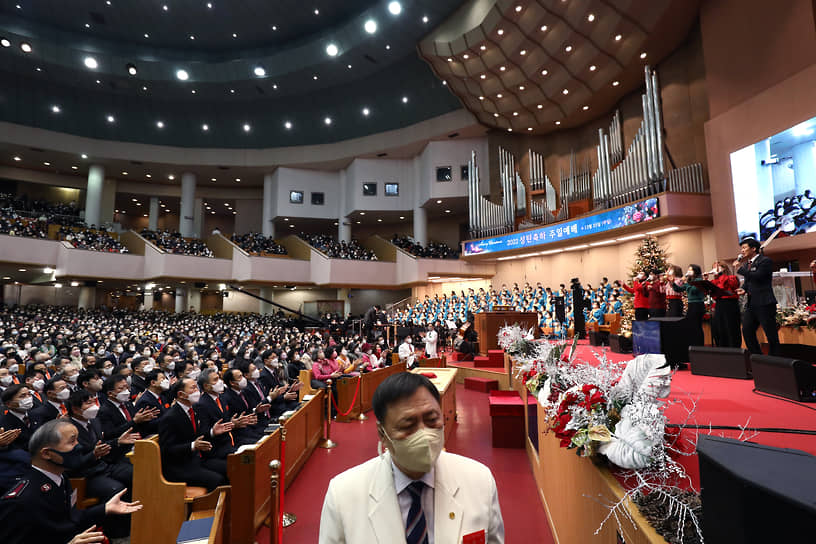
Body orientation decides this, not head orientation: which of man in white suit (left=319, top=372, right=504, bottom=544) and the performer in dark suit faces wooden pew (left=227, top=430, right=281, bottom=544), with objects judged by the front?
the performer in dark suit

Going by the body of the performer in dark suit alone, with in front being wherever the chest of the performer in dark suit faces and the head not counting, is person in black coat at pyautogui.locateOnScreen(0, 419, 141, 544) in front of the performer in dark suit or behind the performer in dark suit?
in front

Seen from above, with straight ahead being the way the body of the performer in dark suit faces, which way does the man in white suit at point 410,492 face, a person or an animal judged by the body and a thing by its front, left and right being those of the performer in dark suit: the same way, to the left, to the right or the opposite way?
to the left

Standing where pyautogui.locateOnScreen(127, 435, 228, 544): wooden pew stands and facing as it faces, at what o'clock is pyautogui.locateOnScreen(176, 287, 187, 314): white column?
The white column is roughly at 9 o'clock from the wooden pew.

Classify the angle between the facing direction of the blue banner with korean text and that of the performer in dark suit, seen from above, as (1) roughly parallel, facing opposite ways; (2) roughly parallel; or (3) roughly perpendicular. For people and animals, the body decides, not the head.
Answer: roughly parallel

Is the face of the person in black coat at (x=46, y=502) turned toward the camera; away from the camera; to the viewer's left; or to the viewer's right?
to the viewer's right

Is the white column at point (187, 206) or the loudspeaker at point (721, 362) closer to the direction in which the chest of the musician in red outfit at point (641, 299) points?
the white column

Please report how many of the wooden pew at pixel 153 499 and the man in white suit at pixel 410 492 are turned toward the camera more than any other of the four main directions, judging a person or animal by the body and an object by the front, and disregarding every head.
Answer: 1

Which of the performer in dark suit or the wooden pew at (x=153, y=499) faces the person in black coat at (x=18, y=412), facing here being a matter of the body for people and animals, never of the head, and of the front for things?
the performer in dark suit

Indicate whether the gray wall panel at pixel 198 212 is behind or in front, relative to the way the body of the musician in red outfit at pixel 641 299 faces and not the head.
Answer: in front

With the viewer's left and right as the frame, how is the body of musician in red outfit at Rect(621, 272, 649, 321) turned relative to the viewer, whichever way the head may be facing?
facing to the left of the viewer

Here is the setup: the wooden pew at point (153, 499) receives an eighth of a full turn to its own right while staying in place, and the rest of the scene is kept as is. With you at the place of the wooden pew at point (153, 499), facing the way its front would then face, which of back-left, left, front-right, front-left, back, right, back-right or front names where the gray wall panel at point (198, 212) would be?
back-left

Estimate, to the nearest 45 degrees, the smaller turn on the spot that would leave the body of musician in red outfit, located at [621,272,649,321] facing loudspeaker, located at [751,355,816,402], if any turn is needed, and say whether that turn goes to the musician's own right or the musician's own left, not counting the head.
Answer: approximately 90° to the musician's own left

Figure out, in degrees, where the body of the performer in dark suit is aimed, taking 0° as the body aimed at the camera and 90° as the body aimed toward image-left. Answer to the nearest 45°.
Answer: approximately 45°

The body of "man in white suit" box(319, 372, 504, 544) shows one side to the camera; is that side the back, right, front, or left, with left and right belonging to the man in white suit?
front

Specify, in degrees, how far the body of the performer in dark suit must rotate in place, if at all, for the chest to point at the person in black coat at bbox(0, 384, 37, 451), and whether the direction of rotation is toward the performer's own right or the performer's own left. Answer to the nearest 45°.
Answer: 0° — they already face them

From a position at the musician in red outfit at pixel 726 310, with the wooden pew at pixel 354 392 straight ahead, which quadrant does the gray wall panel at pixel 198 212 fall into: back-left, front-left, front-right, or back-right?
front-right

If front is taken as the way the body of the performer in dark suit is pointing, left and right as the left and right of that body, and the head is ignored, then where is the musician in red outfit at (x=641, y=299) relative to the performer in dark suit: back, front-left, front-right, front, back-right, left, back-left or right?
right
